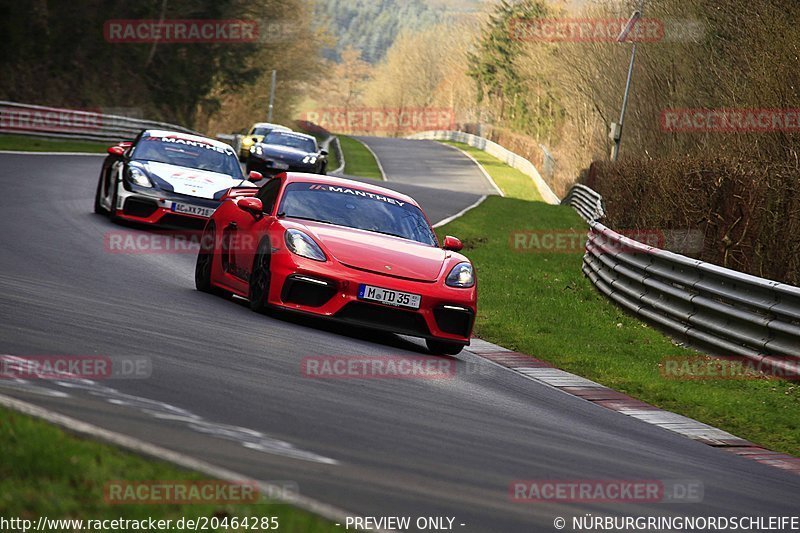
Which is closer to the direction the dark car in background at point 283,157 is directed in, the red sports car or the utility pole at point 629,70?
the red sports car

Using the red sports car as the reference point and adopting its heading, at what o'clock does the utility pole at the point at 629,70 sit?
The utility pole is roughly at 8 o'clock from the red sports car.

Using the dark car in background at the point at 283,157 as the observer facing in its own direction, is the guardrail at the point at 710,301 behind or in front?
in front

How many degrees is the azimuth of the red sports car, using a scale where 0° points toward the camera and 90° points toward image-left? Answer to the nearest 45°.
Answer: approximately 315°

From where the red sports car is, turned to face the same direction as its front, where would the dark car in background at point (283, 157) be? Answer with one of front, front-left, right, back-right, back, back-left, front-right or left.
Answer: back-left

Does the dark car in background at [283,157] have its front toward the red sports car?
yes

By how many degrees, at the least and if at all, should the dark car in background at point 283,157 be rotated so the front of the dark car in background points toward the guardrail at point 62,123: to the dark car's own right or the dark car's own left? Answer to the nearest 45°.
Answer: approximately 135° to the dark car's own right

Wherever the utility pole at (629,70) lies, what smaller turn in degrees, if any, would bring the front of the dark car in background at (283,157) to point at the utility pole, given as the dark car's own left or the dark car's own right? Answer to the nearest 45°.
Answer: approximately 90° to the dark car's own left

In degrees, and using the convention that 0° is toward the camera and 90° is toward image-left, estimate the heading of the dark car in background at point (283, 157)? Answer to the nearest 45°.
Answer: approximately 0°
